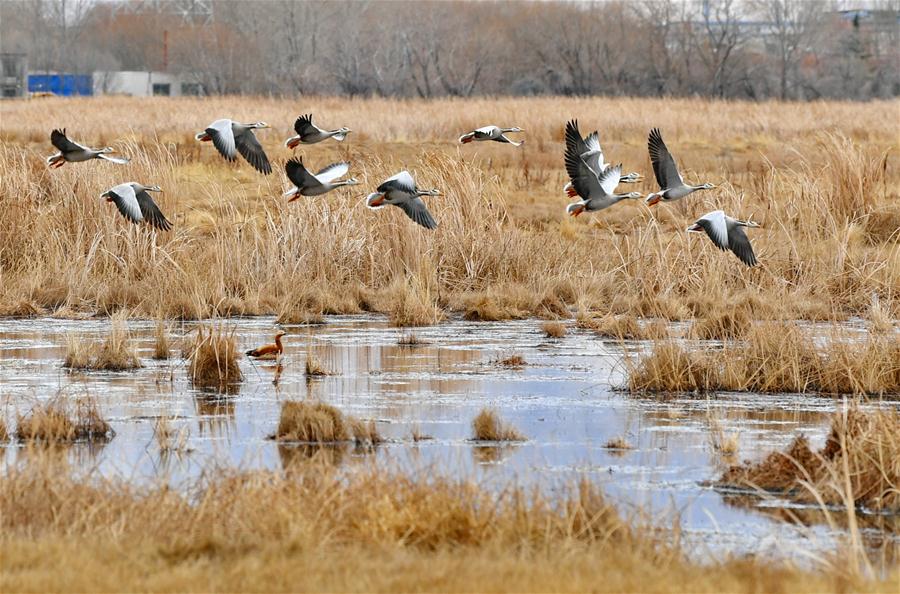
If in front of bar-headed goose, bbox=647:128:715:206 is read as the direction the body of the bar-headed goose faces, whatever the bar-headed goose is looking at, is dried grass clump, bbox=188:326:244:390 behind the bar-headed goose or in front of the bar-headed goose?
behind

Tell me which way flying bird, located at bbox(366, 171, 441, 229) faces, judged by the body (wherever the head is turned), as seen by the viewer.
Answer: to the viewer's right

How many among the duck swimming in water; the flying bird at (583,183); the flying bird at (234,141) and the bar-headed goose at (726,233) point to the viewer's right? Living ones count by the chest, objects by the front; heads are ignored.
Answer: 4

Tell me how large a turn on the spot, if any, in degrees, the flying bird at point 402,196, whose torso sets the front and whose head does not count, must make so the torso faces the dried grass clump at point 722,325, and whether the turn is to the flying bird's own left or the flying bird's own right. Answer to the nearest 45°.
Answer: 0° — it already faces it

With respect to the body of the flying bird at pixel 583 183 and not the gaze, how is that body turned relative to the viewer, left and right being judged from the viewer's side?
facing to the right of the viewer

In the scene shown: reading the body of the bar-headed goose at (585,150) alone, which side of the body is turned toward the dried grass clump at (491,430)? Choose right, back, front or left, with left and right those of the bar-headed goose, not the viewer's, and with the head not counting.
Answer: right

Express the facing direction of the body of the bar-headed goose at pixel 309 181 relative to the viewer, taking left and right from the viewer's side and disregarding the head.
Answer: facing to the right of the viewer

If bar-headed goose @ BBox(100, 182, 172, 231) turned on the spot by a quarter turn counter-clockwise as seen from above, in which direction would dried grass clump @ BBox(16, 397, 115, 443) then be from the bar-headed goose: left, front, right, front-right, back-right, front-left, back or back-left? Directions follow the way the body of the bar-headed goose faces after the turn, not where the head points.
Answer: back

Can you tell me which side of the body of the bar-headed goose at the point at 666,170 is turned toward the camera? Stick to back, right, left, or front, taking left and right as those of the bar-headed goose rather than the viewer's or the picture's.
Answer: right

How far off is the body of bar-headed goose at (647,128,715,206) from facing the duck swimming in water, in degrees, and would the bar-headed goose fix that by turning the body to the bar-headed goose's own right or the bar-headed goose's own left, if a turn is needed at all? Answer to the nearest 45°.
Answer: approximately 180°

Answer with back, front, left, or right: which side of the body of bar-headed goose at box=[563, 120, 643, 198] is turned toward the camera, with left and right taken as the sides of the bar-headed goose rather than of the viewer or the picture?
right

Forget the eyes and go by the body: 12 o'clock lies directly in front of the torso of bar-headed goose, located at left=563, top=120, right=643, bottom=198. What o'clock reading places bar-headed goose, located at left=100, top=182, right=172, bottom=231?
bar-headed goose, located at left=100, top=182, right=172, bottom=231 is roughly at 6 o'clock from bar-headed goose, located at left=563, top=120, right=643, bottom=198.

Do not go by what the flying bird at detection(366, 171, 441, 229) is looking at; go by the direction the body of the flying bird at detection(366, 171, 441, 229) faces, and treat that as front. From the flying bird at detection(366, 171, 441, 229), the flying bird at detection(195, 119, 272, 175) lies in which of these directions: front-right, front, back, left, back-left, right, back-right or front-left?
back

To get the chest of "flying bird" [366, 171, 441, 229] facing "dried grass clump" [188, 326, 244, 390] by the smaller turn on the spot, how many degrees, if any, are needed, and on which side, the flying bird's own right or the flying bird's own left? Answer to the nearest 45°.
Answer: approximately 135° to the flying bird's own right

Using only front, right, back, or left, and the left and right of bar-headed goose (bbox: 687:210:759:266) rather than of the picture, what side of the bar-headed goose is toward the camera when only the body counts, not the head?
right

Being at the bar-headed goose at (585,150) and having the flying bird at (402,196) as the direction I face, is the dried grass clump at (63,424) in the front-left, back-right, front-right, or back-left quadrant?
front-left

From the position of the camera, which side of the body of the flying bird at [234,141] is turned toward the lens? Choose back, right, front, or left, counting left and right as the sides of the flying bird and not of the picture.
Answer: right
